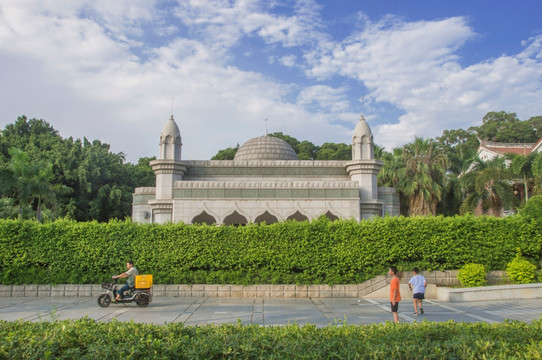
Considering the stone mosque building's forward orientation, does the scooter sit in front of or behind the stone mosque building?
in front

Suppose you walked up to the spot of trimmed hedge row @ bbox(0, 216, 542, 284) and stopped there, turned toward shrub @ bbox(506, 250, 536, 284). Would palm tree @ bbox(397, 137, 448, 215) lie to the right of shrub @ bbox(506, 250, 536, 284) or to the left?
left

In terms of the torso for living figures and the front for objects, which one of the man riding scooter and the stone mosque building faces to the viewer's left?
the man riding scooter

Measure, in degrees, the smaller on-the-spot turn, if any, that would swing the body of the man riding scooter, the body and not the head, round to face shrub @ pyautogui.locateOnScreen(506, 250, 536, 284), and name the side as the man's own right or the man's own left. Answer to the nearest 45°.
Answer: approximately 180°

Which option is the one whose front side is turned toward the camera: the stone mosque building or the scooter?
the stone mosque building

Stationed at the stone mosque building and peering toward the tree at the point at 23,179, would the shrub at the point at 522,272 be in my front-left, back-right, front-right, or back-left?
back-left

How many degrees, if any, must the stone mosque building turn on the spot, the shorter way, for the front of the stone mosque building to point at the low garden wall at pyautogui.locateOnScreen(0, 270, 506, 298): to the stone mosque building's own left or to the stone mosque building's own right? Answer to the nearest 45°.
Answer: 0° — it already faces it

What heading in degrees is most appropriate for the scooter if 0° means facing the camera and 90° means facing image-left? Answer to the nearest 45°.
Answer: approximately 90°

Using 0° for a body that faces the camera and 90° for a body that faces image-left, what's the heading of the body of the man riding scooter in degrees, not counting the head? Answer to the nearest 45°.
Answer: approximately 90°

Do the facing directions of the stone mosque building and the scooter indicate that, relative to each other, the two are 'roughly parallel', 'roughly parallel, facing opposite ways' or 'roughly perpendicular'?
roughly perpendicular

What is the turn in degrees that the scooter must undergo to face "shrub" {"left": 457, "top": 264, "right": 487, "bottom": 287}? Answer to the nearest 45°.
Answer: approximately 180°

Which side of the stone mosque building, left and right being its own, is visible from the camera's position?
front

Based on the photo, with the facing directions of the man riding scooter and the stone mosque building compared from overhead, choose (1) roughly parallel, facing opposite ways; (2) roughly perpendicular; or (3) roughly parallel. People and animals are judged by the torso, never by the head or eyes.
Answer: roughly perpendicular

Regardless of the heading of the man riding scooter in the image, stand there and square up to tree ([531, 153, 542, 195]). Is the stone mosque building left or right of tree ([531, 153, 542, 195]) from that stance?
left
